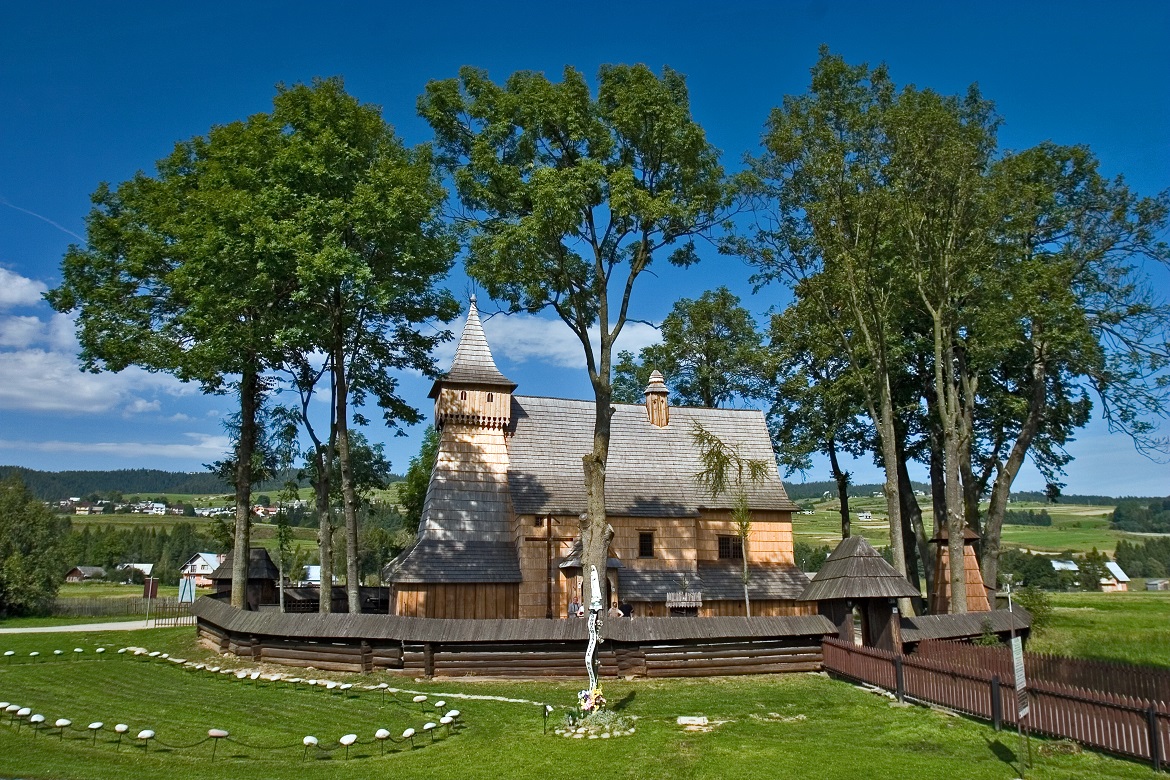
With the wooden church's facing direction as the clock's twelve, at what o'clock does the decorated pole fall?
The decorated pole is roughly at 9 o'clock from the wooden church.

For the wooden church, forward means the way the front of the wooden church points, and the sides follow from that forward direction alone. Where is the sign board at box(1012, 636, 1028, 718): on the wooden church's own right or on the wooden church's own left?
on the wooden church's own left

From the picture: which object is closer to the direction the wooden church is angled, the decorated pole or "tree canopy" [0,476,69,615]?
the tree canopy

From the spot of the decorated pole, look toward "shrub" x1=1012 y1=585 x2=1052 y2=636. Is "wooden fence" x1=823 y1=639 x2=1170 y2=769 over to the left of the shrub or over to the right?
right

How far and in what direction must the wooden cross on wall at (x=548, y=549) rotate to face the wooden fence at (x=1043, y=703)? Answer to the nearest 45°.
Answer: approximately 45° to its left

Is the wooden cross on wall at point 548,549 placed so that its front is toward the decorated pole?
yes

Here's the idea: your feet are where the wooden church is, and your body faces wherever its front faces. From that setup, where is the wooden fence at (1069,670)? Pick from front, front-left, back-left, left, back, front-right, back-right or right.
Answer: back-left

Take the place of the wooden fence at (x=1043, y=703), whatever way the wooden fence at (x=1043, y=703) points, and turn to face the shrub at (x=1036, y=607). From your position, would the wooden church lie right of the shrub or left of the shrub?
left

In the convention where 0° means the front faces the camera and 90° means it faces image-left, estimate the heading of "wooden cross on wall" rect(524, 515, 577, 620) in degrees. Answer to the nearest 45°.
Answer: approximately 0°

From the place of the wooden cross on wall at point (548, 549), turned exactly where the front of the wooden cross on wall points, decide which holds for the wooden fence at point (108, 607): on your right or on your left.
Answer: on your right

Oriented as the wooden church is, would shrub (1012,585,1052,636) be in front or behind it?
behind

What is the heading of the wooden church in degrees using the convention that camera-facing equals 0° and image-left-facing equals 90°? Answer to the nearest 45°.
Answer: approximately 90°

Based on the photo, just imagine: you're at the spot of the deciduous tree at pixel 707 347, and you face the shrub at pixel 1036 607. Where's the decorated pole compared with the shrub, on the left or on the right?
right
